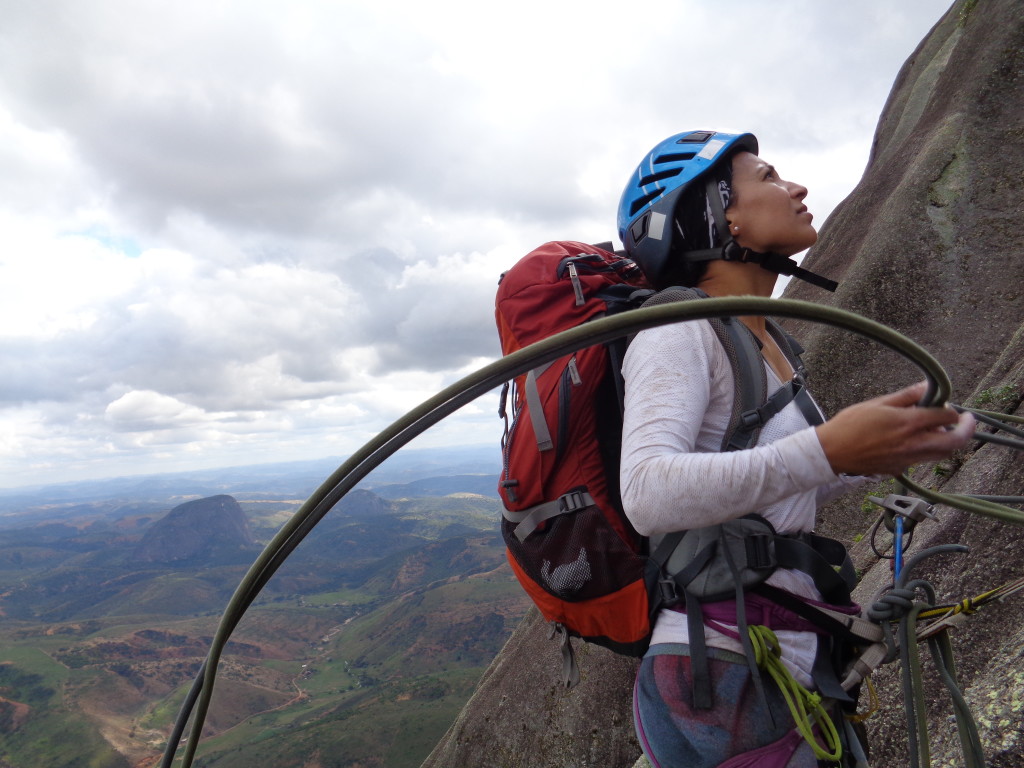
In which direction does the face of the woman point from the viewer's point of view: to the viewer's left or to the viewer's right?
to the viewer's right

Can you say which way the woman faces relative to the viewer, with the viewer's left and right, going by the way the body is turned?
facing to the right of the viewer
